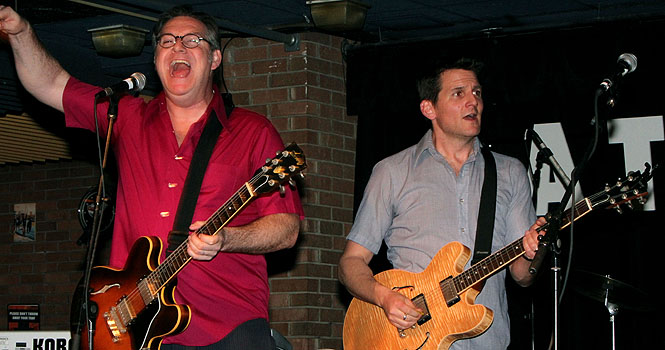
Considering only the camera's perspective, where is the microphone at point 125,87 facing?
facing to the right of the viewer

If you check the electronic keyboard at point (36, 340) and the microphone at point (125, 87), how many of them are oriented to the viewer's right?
1

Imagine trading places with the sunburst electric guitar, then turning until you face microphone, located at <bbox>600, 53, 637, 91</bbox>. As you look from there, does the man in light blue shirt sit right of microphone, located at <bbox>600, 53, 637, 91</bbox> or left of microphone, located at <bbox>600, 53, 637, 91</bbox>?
left

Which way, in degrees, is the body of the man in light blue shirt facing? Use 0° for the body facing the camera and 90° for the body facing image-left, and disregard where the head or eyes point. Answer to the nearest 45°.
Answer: approximately 315°

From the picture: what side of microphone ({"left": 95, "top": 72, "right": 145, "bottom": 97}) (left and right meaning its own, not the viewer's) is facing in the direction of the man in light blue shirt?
front

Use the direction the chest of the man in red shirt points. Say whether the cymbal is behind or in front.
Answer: behind

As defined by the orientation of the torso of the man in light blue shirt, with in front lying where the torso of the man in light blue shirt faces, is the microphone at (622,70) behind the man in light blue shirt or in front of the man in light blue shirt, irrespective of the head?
in front
